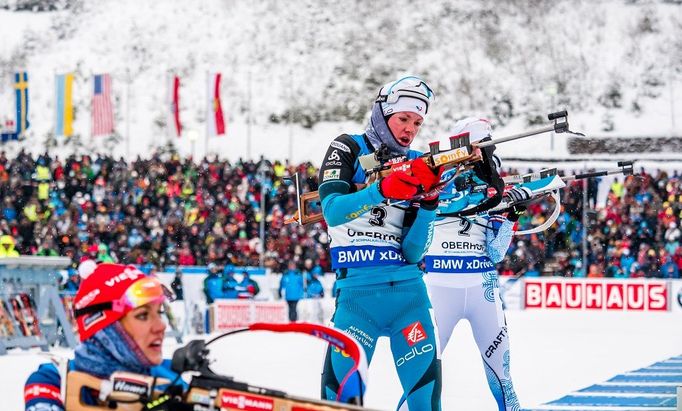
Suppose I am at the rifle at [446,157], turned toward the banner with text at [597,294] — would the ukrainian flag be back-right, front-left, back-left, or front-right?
front-left

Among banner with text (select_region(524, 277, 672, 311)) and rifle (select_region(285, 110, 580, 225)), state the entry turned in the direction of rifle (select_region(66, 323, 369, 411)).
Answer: the banner with text

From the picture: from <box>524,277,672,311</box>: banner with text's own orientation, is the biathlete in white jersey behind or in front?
in front

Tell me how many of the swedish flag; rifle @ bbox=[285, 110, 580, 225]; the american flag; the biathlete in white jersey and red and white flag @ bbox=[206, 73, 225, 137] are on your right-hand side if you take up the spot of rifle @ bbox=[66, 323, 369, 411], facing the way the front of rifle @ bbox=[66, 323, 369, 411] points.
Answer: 0

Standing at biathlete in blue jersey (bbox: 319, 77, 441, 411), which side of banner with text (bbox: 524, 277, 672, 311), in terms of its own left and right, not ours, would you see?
front

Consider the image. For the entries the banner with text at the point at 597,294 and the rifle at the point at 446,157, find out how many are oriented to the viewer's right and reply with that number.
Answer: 1

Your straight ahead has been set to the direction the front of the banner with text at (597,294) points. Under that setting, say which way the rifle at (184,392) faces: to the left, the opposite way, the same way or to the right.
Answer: to the left

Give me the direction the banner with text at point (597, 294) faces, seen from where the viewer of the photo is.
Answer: facing the viewer

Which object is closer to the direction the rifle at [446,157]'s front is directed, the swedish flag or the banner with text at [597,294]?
the banner with text

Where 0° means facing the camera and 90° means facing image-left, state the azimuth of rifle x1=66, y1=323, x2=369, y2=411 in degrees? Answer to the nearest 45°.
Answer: approximately 270°

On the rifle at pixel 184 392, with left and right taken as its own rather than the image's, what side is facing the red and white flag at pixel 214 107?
left

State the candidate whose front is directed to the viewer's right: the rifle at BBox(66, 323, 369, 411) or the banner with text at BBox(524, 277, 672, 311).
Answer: the rifle

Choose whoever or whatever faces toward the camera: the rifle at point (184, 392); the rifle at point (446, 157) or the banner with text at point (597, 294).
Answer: the banner with text

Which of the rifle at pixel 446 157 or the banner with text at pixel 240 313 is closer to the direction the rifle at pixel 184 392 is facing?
the rifle

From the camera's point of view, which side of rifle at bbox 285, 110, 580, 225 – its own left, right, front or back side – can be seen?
right

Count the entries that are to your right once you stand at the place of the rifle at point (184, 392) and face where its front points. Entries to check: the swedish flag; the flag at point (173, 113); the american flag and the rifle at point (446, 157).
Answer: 0
